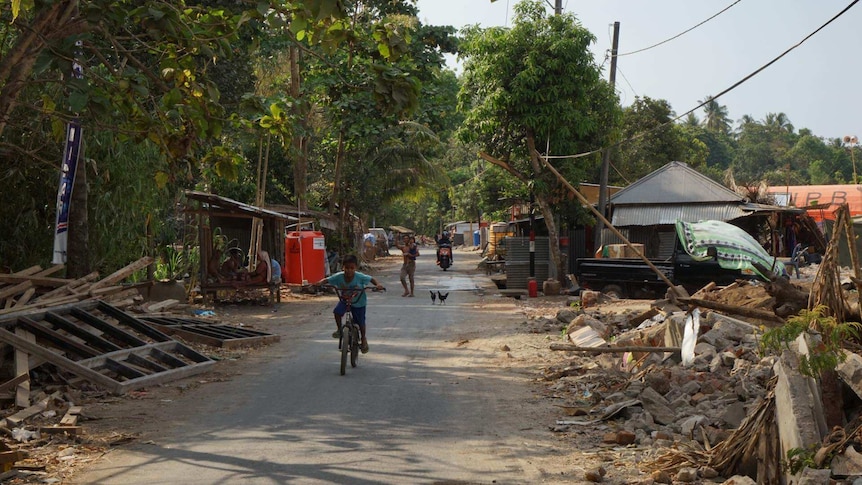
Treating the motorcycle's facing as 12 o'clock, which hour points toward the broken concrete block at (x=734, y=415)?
The broken concrete block is roughly at 12 o'clock from the motorcycle.

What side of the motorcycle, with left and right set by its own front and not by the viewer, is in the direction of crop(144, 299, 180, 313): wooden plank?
front

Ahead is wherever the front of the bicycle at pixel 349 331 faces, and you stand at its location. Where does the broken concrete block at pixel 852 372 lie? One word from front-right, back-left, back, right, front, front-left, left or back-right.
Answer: front-left

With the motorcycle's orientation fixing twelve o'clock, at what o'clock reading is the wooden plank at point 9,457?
The wooden plank is roughly at 12 o'clock from the motorcycle.

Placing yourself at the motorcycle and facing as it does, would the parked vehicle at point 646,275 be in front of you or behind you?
in front

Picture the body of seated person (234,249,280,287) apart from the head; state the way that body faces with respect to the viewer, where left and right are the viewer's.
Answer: facing to the left of the viewer

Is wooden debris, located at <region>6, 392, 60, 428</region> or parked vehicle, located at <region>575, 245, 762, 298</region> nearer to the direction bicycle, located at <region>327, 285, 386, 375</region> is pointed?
the wooden debris

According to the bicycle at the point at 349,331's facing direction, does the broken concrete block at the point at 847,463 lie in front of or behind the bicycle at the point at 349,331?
in front

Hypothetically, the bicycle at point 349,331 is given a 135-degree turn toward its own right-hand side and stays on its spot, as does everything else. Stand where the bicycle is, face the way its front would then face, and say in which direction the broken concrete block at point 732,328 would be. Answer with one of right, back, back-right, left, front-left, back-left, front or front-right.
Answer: back-right
